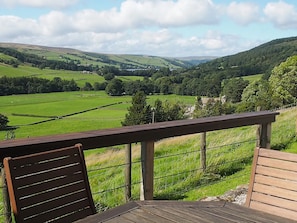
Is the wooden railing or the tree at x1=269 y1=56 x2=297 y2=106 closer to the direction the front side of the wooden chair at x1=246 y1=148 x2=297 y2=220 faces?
the wooden railing

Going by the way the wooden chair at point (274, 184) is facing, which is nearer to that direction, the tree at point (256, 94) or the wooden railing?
the wooden railing

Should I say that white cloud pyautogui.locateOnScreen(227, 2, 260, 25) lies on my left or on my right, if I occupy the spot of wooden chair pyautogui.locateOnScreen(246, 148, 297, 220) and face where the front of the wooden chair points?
on my right
